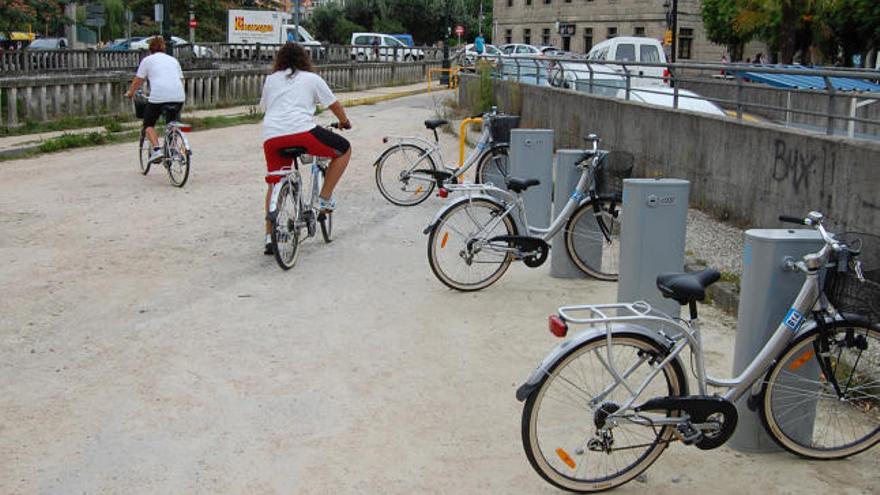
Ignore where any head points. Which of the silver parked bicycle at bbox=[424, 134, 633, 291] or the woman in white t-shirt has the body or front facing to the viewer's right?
the silver parked bicycle

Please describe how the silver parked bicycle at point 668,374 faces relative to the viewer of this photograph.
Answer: facing to the right of the viewer

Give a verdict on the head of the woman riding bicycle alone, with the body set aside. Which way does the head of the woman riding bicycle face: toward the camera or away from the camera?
away from the camera

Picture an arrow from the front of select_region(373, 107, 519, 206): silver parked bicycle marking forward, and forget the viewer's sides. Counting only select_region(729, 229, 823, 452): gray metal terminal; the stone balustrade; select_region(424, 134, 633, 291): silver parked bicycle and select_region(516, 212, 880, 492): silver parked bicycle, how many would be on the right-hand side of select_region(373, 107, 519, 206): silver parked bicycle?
3

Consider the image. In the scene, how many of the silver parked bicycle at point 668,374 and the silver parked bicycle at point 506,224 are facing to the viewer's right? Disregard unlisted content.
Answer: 2

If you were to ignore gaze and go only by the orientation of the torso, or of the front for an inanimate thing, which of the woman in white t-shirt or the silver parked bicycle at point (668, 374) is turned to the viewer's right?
the silver parked bicycle

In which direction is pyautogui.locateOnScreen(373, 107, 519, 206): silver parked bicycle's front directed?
to the viewer's right

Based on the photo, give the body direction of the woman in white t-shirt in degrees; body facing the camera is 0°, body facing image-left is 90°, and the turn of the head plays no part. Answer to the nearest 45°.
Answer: approximately 135°

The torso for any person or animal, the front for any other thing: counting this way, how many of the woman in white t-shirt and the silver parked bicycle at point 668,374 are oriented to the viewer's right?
1

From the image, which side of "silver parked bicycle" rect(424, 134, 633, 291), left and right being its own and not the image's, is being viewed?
right

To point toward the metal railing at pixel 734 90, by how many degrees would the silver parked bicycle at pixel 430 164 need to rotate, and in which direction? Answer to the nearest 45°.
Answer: approximately 45° to its left

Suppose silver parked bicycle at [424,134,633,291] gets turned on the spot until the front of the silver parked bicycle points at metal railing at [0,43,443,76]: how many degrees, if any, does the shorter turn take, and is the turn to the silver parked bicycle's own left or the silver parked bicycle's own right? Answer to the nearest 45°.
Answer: approximately 135° to the silver parked bicycle's own left
